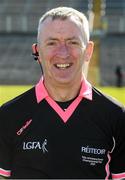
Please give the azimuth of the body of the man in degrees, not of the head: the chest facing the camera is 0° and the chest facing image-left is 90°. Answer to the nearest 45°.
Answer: approximately 0°
